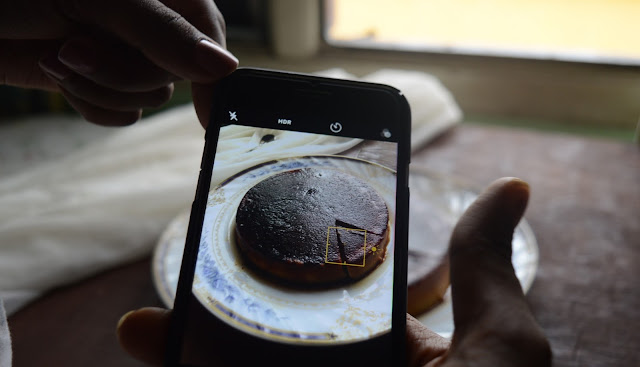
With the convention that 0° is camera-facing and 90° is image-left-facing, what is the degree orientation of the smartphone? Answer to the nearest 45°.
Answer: approximately 0°
